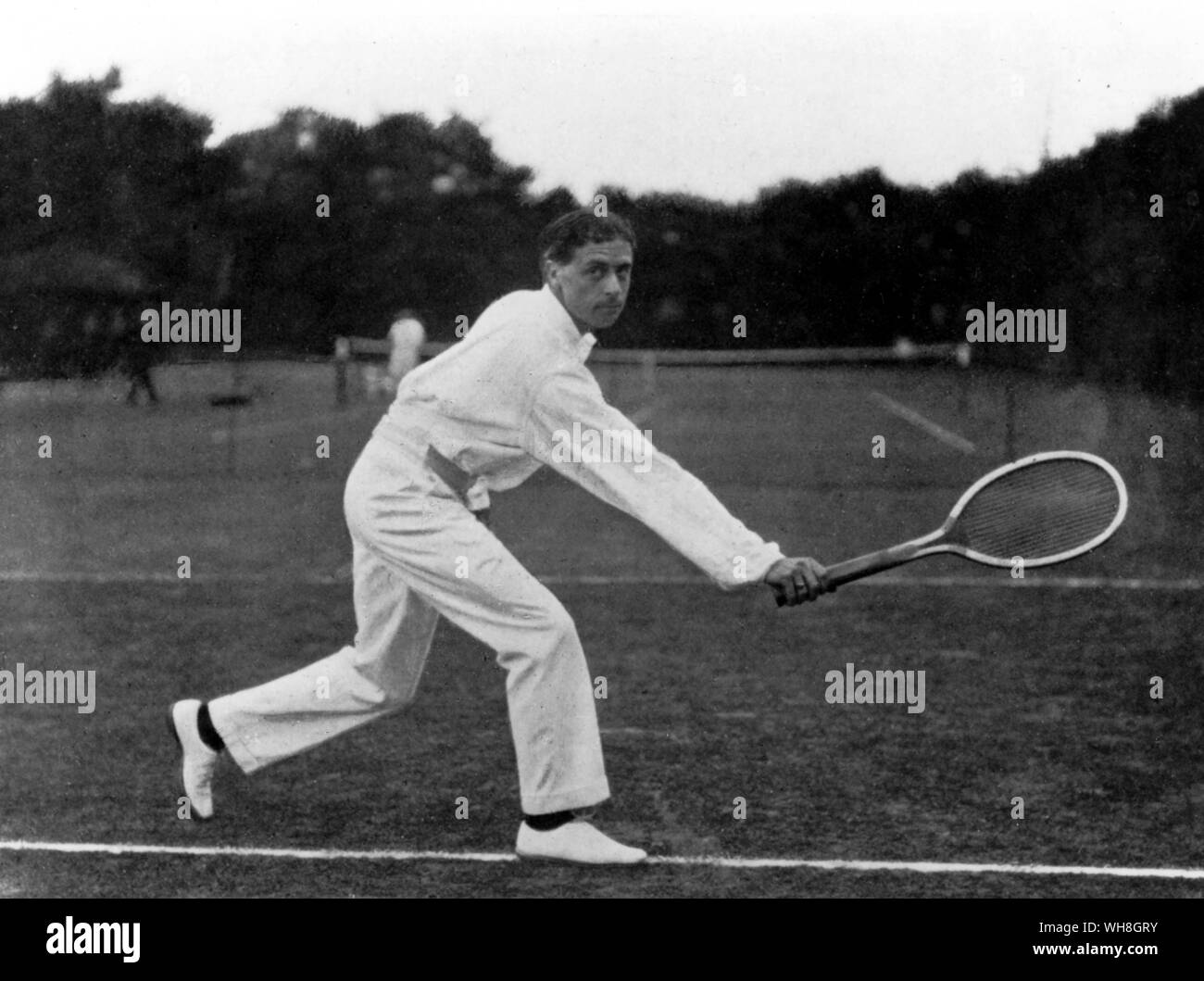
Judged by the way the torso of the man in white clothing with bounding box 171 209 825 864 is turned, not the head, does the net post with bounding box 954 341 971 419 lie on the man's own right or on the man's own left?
on the man's own left

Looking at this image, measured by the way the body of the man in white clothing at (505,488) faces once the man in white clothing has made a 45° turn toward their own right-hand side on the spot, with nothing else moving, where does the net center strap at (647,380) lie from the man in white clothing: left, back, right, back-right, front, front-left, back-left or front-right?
back-left

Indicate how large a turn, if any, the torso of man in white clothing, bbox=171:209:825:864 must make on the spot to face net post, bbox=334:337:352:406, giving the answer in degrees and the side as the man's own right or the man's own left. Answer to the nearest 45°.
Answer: approximately 90° to the man's own left

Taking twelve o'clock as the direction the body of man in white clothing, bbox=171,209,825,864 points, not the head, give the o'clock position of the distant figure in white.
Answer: The distant figure in white is roughly at 9 o'clock from the man in white clothing.

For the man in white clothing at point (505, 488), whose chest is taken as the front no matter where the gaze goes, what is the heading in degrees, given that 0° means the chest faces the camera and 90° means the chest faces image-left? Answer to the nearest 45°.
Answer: approximately 270°
